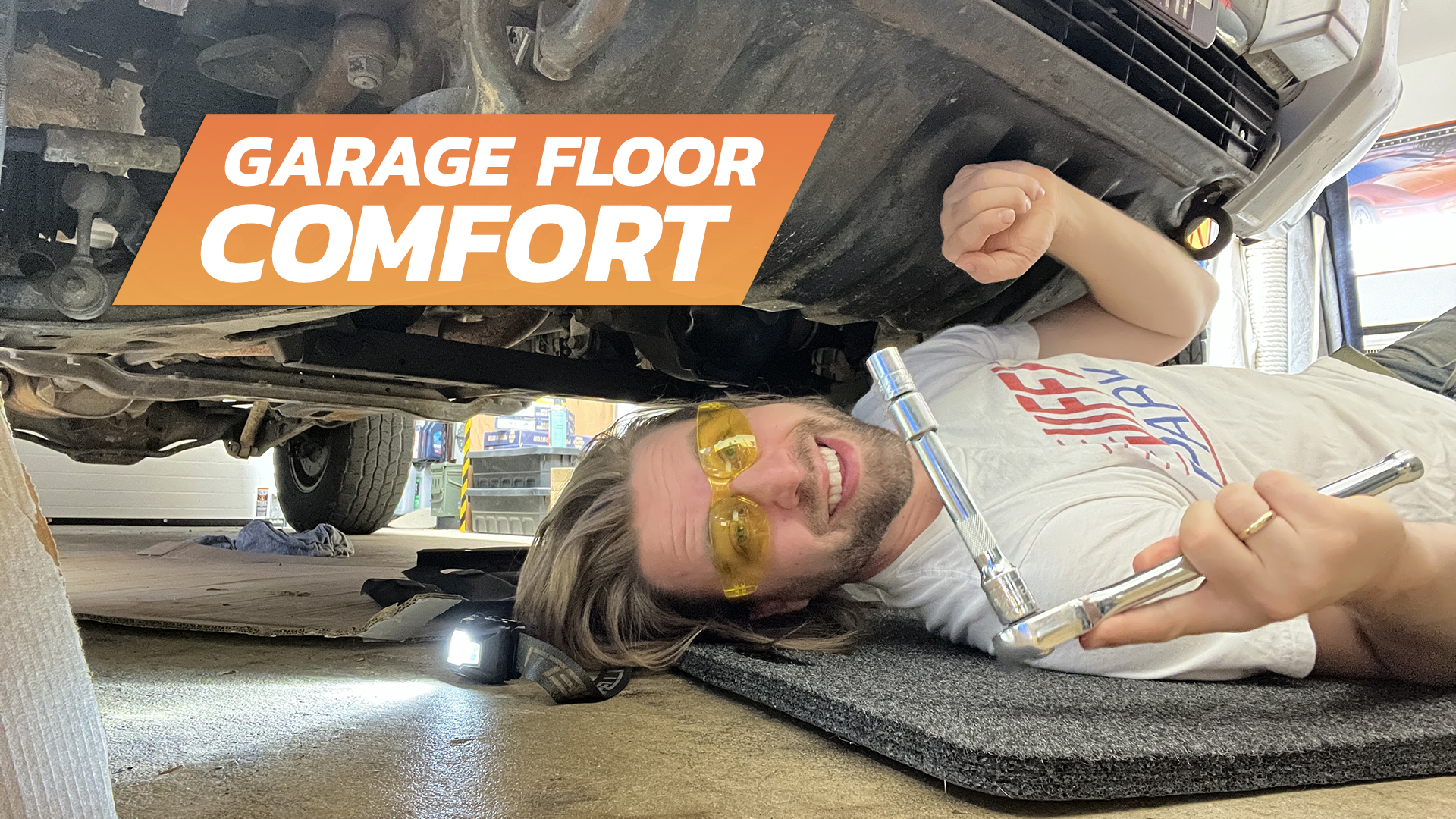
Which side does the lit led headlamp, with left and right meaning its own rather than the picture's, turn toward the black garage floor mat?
left

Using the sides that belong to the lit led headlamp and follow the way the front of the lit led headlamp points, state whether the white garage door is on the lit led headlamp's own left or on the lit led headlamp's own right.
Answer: on the lit led headlamp's own right

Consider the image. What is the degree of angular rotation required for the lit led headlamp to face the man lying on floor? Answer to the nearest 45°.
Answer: approximately 135° to its left

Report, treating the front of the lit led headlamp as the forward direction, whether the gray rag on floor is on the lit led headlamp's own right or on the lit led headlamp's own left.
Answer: on the lit led headlamp's own right

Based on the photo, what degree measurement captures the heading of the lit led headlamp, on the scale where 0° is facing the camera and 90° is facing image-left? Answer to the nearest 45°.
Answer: approximately 45°
